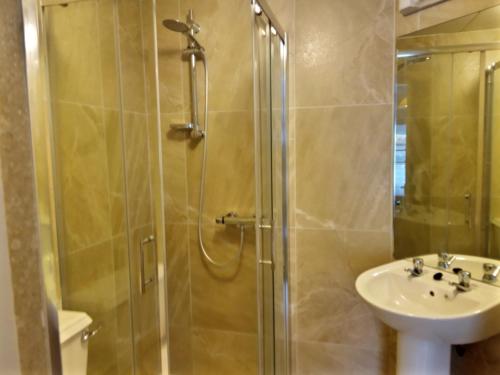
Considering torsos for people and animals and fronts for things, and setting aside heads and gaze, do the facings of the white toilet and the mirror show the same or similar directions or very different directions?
very different directions

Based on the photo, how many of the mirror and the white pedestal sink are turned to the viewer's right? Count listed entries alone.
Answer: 0

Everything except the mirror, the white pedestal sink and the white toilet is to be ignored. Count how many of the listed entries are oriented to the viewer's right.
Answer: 1

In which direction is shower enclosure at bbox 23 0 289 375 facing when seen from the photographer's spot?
facing the viewer and to the right of the viewer

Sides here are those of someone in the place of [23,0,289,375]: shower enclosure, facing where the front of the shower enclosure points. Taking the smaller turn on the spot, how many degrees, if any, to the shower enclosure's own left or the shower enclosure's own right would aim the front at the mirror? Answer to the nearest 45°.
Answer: approximately 45° to the shower enclosure's own left

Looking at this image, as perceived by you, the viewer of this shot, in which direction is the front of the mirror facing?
facing the viewer and to the left of the viewer

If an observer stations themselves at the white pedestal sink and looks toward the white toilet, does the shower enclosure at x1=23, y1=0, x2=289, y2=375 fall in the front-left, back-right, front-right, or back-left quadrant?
front-right

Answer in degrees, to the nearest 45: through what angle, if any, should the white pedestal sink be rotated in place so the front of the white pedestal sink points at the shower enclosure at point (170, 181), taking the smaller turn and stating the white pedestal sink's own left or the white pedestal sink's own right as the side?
approximately 45° to the white pedestal sink's own right

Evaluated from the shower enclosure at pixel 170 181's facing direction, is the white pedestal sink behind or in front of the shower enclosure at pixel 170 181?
in front
